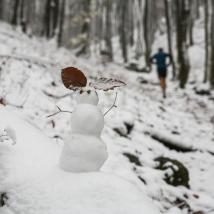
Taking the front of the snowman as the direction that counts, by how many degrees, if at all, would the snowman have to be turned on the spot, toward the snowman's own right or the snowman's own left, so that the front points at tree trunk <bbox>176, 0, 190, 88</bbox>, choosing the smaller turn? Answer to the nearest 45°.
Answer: approximately 180°

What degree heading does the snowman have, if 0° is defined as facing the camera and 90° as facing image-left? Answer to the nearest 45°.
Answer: approximately 0°
